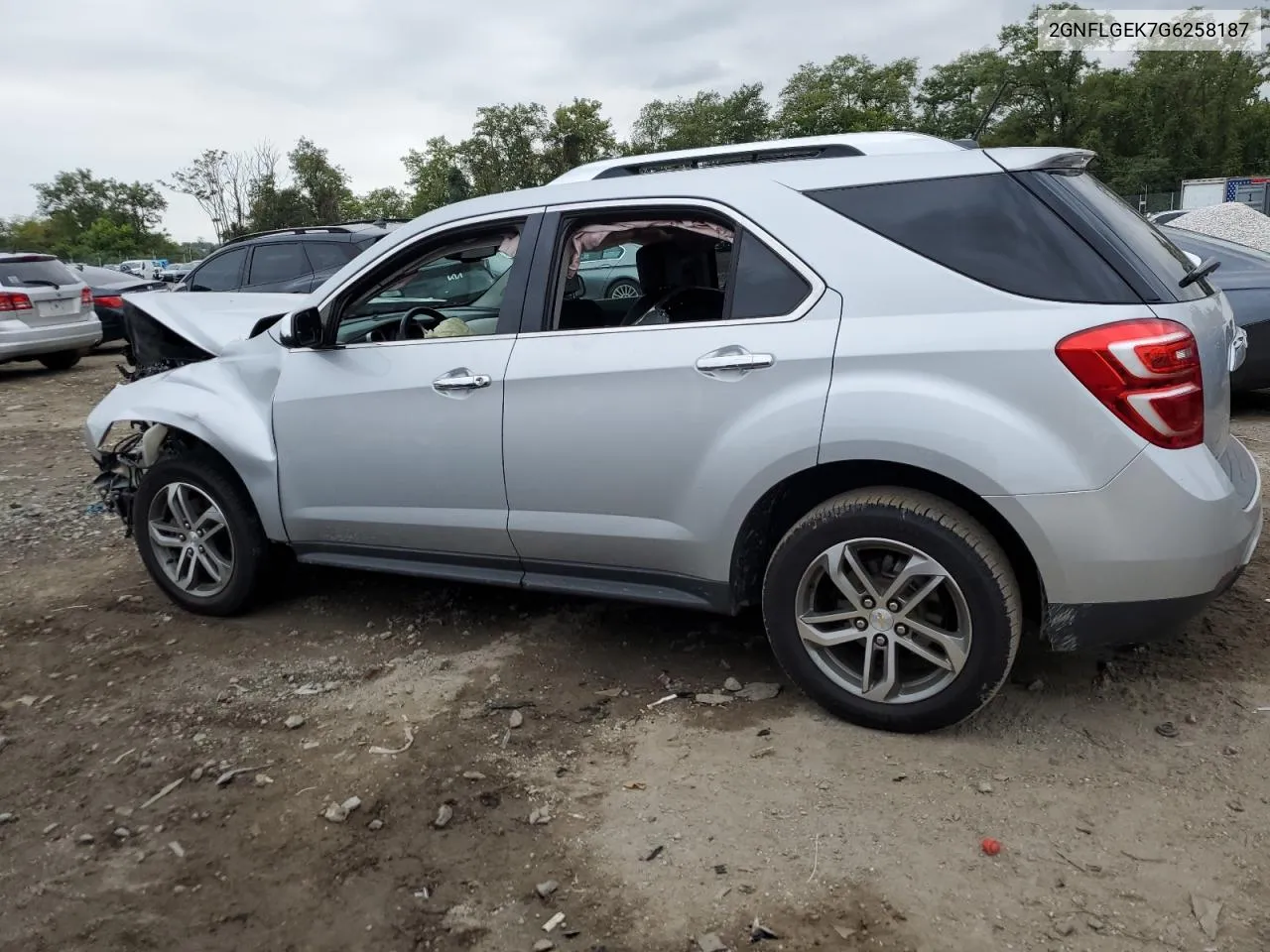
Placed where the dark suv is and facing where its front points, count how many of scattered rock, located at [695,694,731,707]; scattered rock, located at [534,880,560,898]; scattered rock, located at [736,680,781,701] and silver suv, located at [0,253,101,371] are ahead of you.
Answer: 1

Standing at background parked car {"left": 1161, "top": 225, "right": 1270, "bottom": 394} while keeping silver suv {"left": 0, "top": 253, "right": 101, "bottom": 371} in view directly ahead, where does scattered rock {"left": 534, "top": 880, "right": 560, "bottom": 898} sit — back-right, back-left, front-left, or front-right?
front-left

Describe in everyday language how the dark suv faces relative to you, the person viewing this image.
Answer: facing away from the viewer and to the left of the viewer

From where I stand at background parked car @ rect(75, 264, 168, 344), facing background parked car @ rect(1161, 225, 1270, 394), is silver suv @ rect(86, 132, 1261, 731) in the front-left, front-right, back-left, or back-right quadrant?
front-right

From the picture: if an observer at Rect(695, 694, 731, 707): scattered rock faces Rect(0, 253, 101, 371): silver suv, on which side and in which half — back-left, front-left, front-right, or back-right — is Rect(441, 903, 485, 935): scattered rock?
back-left

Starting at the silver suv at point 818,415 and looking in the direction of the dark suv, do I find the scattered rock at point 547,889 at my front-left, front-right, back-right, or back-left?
back-left

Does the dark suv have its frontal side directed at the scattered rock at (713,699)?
no

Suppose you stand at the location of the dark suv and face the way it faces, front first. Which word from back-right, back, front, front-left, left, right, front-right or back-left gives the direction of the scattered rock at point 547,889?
back-left

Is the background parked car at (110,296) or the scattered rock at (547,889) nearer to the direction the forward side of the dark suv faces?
the background parked car

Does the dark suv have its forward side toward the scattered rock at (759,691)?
no

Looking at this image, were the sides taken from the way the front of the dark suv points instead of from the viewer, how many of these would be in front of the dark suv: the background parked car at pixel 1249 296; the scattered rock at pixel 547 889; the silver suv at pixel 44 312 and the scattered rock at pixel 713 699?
1

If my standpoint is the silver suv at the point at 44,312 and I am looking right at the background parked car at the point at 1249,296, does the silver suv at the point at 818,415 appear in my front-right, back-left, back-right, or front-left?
front-right

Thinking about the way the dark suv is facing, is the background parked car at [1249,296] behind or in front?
behind
